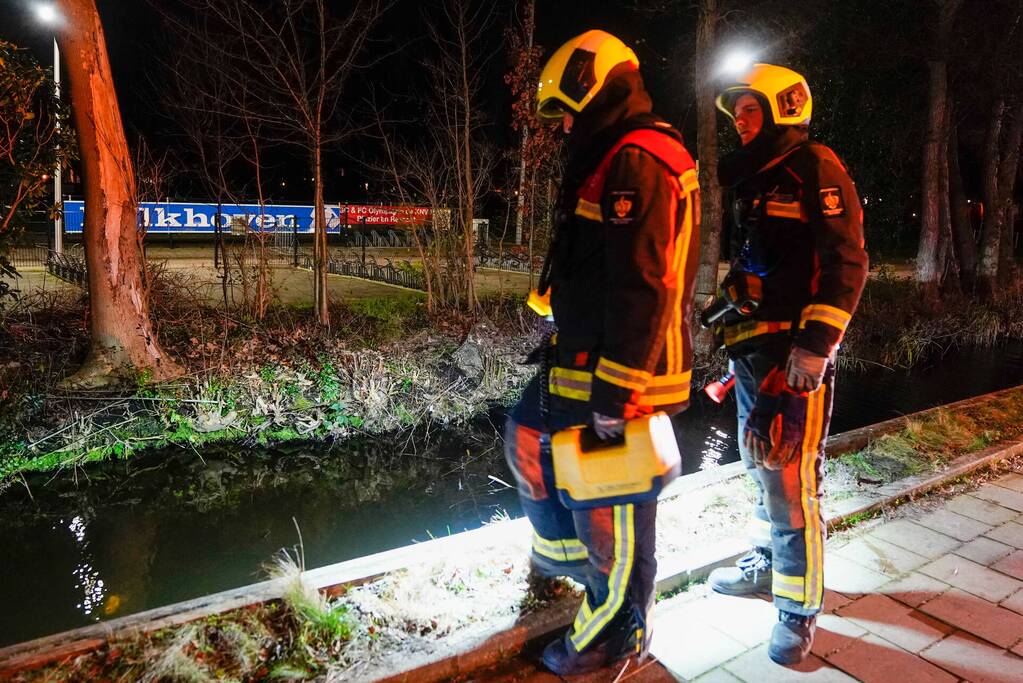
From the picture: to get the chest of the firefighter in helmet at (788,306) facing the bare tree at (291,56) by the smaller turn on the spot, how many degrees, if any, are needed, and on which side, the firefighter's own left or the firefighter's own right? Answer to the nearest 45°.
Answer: approximately 90° to the firefighter's own right

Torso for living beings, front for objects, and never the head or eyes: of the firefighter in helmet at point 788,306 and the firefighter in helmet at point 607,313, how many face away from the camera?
0

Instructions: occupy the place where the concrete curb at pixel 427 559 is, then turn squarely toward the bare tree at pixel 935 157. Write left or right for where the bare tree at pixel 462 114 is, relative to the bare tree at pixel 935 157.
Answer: left

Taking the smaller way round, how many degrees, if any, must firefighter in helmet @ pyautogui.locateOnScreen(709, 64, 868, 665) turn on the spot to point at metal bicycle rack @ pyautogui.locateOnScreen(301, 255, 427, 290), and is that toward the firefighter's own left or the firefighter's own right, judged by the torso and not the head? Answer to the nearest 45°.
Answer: approximately 90° to the firefighter's own right

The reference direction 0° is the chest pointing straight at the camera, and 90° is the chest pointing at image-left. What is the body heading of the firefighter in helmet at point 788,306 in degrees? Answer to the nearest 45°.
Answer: approximately 45°

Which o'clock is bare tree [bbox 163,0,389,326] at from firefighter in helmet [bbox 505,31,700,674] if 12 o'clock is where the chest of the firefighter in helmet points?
The bare tree is roughly at 2 o'clock from the firefighter in helmet.

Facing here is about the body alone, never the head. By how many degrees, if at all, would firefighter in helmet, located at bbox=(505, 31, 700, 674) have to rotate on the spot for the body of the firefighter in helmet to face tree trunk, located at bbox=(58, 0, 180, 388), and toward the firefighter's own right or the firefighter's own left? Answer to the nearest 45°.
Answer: approximately 45° to the firefighter's own right

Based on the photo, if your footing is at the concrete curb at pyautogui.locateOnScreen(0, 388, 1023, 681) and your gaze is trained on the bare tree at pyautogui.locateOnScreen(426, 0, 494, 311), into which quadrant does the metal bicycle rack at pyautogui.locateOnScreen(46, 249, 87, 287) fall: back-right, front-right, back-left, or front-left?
front-left

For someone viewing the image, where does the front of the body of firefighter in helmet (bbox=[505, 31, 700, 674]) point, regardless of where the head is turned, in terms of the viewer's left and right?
facing to the left of the viewer

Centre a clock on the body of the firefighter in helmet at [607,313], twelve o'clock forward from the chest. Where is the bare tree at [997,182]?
The bare tree is roughly at 4 o'clock from the firefighter in helmet.

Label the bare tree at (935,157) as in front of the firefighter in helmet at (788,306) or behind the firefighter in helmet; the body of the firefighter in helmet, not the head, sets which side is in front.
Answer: behind

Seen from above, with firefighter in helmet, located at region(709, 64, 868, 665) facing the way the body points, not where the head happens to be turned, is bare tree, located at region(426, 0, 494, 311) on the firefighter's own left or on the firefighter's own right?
on the firefighter's own right

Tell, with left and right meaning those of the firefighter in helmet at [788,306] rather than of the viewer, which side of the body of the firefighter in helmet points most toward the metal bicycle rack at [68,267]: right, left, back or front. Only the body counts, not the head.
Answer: right

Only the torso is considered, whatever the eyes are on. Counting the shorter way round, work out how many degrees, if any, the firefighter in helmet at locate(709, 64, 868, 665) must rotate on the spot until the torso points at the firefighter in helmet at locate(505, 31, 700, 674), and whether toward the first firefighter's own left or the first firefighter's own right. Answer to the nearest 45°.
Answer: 0° — they already face them

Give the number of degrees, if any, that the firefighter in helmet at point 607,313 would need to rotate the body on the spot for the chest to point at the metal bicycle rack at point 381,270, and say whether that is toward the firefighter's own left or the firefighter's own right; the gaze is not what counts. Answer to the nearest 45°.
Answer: approximately 90° to the firefighter's own right
